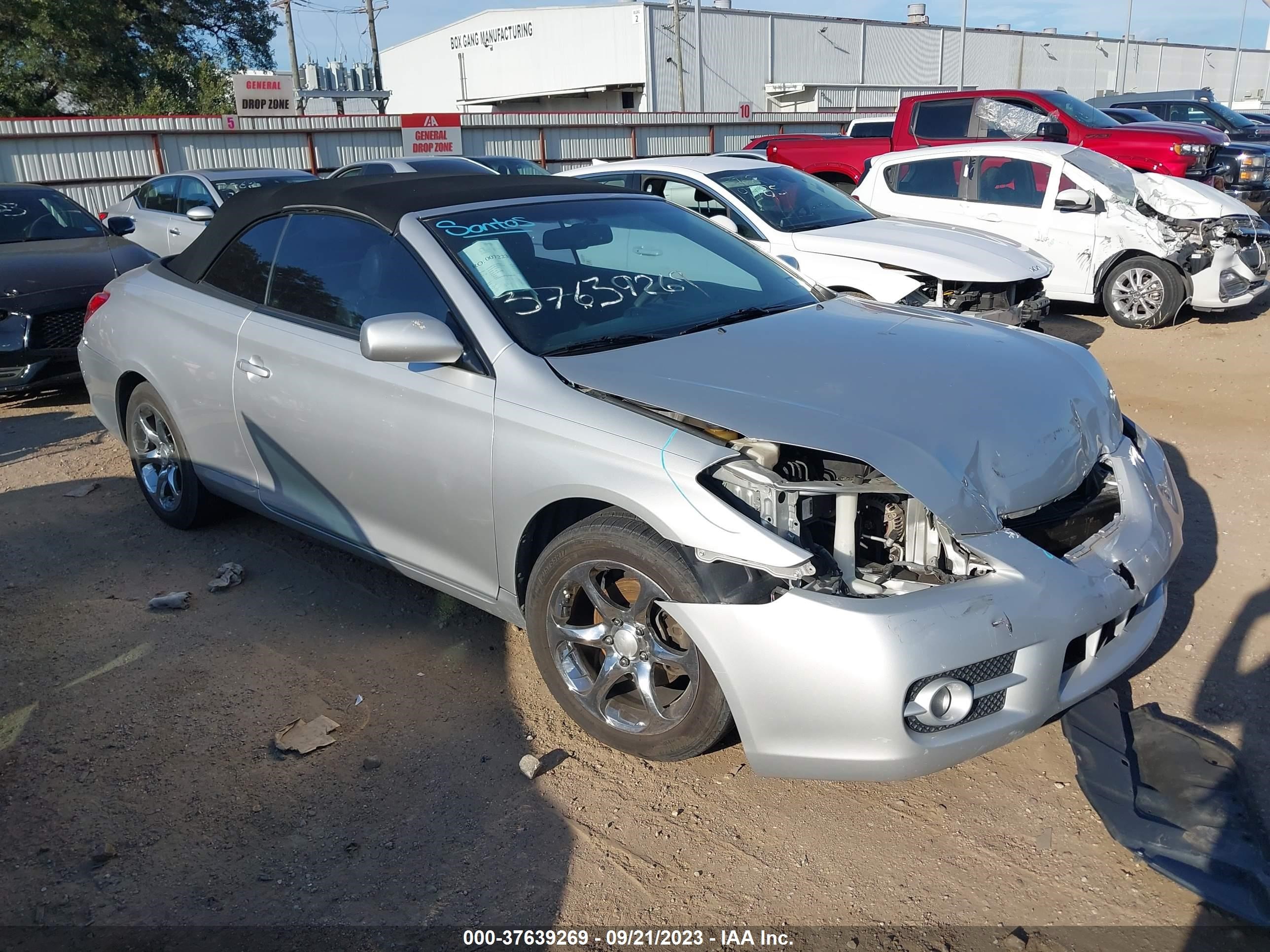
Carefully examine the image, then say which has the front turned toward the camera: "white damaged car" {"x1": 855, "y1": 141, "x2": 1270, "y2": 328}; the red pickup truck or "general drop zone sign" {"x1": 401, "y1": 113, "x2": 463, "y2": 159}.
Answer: the general drop zone sign

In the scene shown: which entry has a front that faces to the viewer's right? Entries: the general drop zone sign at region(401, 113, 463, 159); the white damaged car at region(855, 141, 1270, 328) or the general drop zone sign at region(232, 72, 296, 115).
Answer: the white damaged car

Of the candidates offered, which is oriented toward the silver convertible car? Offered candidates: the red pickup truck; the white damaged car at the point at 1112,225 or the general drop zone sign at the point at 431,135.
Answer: the general drop zone sign

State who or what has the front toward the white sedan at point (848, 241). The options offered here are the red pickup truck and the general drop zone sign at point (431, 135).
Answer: the general drop zone sign

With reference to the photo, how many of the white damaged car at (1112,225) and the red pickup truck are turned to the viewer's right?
2

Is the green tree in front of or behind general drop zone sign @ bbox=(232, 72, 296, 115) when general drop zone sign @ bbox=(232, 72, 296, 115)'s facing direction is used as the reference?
behind

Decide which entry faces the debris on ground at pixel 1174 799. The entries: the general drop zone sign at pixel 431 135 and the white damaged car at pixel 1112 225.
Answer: the general drop zone sign

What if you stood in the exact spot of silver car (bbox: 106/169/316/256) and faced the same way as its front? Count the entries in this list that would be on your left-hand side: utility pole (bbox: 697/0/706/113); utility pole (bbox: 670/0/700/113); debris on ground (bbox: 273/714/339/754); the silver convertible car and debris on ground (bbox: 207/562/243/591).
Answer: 2

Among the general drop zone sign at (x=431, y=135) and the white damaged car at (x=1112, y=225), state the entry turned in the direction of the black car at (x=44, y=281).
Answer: the general drop zone sign

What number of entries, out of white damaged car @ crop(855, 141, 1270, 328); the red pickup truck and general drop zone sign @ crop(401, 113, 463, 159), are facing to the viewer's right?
2

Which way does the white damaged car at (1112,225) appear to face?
to the viewer's right

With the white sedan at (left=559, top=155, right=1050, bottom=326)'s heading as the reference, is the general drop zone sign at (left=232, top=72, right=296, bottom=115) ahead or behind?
behind

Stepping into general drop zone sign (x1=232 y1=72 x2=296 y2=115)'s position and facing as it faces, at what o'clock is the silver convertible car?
The silver convertible car is roughly at 12 o'clock from the general drop zone sign.

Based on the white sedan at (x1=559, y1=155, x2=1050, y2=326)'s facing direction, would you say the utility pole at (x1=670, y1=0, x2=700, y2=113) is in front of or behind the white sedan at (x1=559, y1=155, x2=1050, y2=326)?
behind

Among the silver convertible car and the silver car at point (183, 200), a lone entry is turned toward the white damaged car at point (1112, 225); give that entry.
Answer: the silver car

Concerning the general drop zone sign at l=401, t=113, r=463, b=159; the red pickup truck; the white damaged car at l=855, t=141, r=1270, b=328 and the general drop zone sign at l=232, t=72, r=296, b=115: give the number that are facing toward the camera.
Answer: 2

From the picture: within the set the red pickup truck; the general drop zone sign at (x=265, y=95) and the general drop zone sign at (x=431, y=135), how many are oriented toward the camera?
2

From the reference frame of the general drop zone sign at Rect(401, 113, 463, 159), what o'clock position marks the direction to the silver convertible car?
The silver convertible car is roughly at 12 o'clock from the general drop zone sign.
